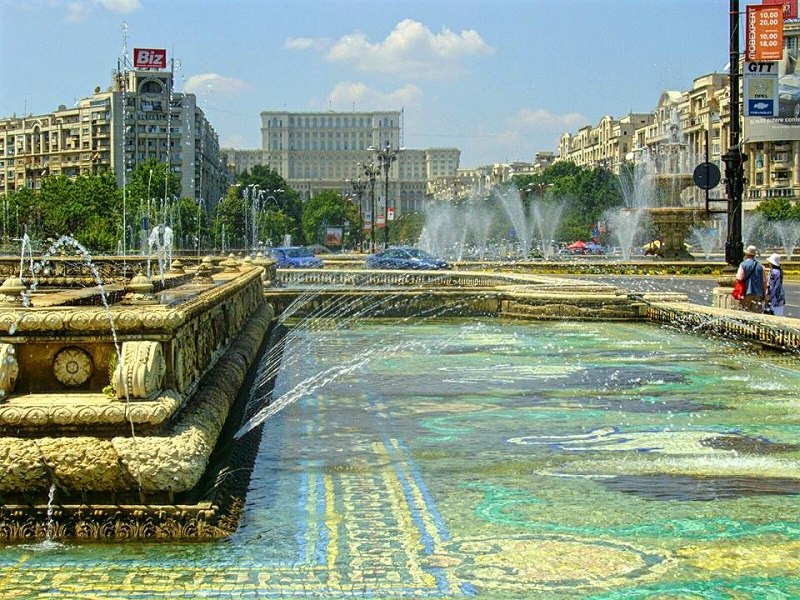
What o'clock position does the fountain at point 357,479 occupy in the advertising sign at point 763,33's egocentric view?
The fountain is roughly at 12 o'clock from the advertising sign.

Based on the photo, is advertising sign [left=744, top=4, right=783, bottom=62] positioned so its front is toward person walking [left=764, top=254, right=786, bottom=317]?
yes

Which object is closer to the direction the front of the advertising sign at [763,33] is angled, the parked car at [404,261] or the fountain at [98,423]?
the fountain

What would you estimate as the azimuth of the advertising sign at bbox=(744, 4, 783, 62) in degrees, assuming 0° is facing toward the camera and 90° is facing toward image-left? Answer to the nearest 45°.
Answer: approximately 0°
